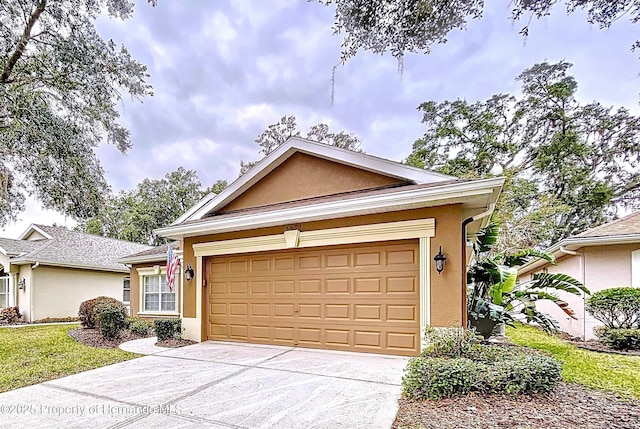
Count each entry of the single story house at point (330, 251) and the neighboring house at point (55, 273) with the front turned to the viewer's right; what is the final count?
0

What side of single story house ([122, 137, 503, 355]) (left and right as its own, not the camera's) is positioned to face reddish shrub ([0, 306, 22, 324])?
right

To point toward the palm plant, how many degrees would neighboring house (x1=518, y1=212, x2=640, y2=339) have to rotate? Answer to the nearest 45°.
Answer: approximately 45° to its right

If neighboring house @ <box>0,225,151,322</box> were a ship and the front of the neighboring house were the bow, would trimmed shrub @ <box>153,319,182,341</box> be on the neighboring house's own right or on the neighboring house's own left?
on the neighboring house's own left

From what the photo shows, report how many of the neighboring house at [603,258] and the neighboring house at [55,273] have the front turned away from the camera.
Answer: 0

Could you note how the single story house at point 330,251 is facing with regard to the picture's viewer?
facing the viewer and to the left of the viewer

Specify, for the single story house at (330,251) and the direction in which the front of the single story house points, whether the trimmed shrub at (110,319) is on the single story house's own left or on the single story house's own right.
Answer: on the single story house's own right

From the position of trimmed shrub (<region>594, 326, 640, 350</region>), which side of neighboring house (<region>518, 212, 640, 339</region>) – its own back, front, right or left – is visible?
front
